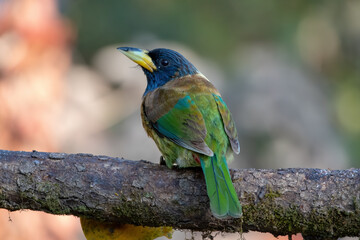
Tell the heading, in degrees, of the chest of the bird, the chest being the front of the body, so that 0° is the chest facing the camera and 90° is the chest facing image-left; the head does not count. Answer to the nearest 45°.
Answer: approximately 135°
